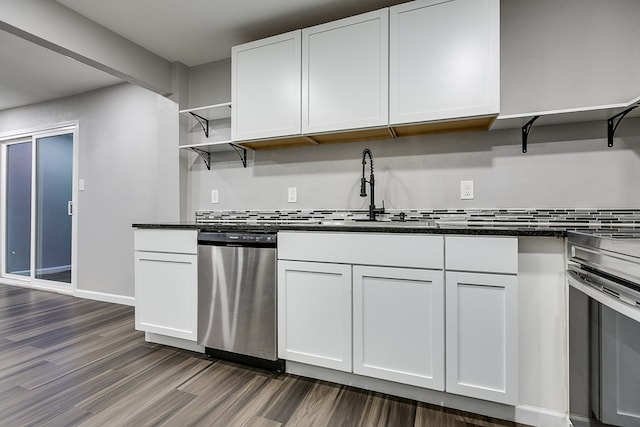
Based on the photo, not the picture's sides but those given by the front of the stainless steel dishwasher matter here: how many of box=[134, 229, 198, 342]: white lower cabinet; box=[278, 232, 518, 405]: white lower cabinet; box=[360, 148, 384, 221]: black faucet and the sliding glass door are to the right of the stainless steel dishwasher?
2

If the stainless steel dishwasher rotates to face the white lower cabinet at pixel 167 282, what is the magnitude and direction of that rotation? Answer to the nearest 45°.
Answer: approximately 90° to its right

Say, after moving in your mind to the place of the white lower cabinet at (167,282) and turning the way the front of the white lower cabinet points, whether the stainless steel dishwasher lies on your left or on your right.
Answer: on your left

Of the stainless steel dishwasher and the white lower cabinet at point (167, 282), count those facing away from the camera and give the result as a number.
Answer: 0

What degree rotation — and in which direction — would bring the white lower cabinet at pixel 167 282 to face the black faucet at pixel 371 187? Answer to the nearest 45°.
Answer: approximately 90° to its left

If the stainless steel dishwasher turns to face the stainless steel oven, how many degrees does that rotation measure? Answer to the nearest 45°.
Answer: approximately 90° to its left

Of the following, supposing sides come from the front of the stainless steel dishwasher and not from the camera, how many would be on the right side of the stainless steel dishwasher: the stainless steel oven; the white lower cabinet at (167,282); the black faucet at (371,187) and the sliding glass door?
2

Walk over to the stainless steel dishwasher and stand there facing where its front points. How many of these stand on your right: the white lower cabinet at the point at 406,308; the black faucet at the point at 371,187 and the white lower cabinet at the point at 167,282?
1

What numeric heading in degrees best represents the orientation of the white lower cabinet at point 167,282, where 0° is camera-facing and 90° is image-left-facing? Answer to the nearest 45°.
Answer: approximately 45°

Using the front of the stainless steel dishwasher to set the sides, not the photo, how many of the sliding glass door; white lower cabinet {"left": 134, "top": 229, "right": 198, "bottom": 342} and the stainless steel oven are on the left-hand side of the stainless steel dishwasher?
1

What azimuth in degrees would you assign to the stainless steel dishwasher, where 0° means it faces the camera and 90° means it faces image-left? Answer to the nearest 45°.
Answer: approximately 45°

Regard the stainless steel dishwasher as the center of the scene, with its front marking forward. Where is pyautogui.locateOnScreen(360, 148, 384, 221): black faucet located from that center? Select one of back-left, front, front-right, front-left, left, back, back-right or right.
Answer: back-left
